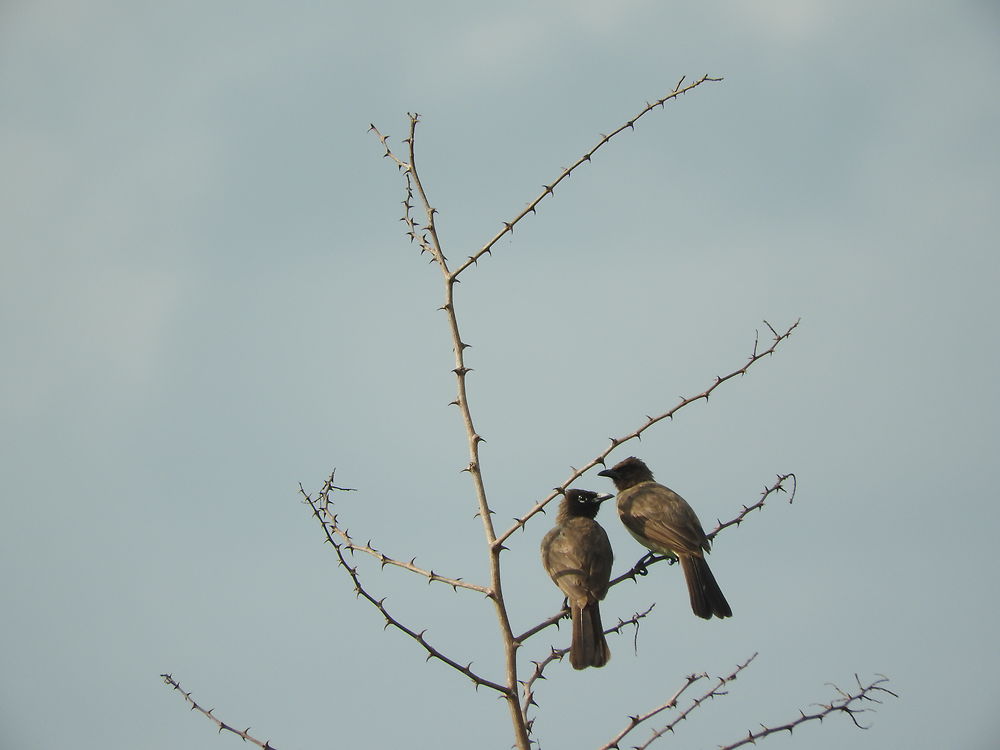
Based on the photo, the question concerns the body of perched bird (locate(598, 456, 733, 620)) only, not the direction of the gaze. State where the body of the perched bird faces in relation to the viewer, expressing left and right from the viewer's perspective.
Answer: facing away from the viewer and to the left of the viewer

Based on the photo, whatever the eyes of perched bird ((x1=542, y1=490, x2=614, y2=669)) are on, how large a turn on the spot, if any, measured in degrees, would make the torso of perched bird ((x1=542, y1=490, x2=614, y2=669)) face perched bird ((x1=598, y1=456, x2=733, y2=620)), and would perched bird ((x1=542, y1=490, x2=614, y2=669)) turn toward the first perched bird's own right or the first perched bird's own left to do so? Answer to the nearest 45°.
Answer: approximately 45° to the first perched bird's own right

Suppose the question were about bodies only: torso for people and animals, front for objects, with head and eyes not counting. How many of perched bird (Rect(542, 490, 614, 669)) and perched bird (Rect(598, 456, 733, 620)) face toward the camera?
0

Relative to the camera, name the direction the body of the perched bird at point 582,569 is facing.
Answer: away from the camera
